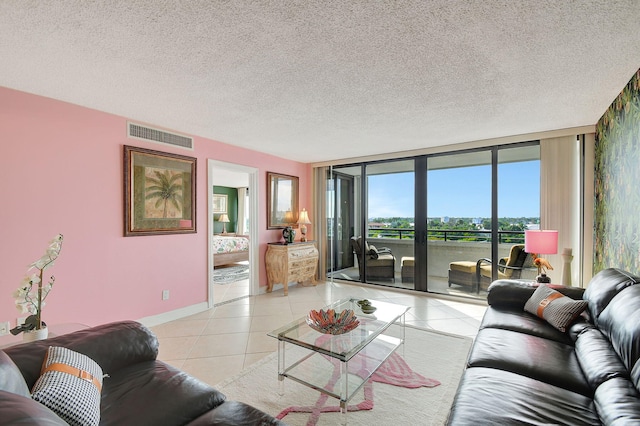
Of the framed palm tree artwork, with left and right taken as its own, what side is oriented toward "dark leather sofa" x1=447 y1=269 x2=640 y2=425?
front

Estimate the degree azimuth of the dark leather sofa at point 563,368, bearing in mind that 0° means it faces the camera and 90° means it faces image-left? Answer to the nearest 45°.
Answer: approximately 90°

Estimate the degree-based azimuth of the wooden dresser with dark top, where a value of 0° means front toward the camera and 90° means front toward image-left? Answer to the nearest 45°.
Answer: approximately 315°

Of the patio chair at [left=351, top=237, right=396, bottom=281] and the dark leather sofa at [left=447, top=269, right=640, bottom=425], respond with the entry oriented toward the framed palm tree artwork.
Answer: the dark leather sofa

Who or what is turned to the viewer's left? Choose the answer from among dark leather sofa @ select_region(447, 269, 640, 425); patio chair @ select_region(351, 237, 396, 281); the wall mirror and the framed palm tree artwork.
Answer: the dark leather sofa

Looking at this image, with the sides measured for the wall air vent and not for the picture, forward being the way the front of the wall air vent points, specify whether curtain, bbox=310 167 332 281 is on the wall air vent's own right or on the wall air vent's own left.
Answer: on the wall air vent's own left
